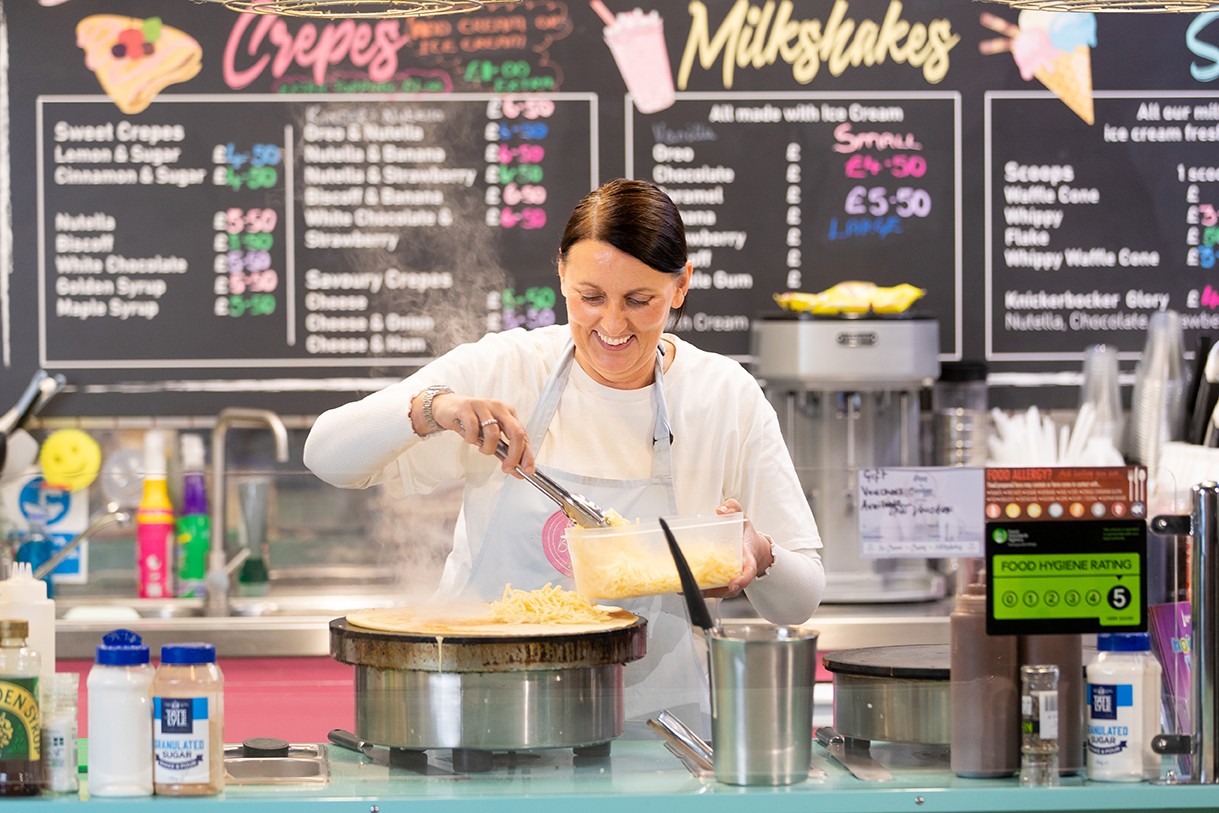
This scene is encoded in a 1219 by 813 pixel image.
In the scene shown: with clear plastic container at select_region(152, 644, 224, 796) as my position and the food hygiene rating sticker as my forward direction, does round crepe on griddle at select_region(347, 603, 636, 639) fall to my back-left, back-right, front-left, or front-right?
front-left

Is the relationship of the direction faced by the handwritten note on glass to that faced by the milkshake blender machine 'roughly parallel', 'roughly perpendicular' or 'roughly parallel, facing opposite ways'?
roughly parallel

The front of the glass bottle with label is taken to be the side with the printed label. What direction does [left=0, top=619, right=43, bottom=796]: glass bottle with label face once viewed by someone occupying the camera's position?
facing the viewer

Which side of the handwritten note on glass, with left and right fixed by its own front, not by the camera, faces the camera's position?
front

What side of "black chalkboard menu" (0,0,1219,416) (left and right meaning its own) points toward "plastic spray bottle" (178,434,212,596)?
right

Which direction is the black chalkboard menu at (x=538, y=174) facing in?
toward the camera

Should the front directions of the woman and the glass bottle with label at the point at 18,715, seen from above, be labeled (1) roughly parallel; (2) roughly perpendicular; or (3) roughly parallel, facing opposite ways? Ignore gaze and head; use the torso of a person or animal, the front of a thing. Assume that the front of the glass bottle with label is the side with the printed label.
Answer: roughly parallel

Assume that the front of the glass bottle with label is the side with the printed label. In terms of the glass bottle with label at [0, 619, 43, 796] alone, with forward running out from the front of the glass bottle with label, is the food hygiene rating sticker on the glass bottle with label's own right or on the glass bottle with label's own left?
on the glass bottle with label's own left

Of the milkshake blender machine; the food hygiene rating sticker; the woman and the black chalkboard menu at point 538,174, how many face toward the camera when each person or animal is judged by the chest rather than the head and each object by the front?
4

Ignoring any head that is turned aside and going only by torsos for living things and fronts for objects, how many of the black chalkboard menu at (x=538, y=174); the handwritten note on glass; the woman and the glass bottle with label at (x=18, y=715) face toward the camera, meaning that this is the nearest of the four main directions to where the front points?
4

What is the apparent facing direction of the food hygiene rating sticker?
toward the camera
